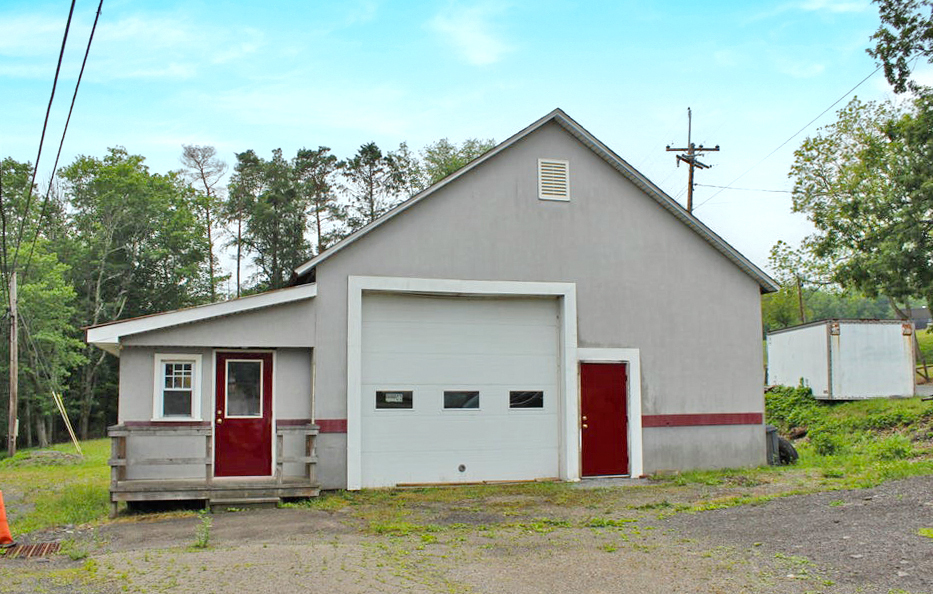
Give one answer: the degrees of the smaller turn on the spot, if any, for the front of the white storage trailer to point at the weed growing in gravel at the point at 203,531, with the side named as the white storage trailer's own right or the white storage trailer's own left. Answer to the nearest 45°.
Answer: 0° — it already faces it

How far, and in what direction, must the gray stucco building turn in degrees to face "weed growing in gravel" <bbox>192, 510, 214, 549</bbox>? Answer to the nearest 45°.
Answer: approximately 45° to its right

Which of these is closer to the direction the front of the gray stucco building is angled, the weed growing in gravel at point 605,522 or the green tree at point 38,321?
the weed growing in gravel

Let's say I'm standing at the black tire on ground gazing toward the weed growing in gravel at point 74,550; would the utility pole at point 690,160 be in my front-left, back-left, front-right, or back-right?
back-right

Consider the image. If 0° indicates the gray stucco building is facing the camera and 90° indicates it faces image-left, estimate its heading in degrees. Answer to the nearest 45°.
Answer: approximately 0°

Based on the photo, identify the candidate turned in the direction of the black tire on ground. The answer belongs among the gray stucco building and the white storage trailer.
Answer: the white storage trailer

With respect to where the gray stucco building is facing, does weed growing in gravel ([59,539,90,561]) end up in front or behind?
in front
